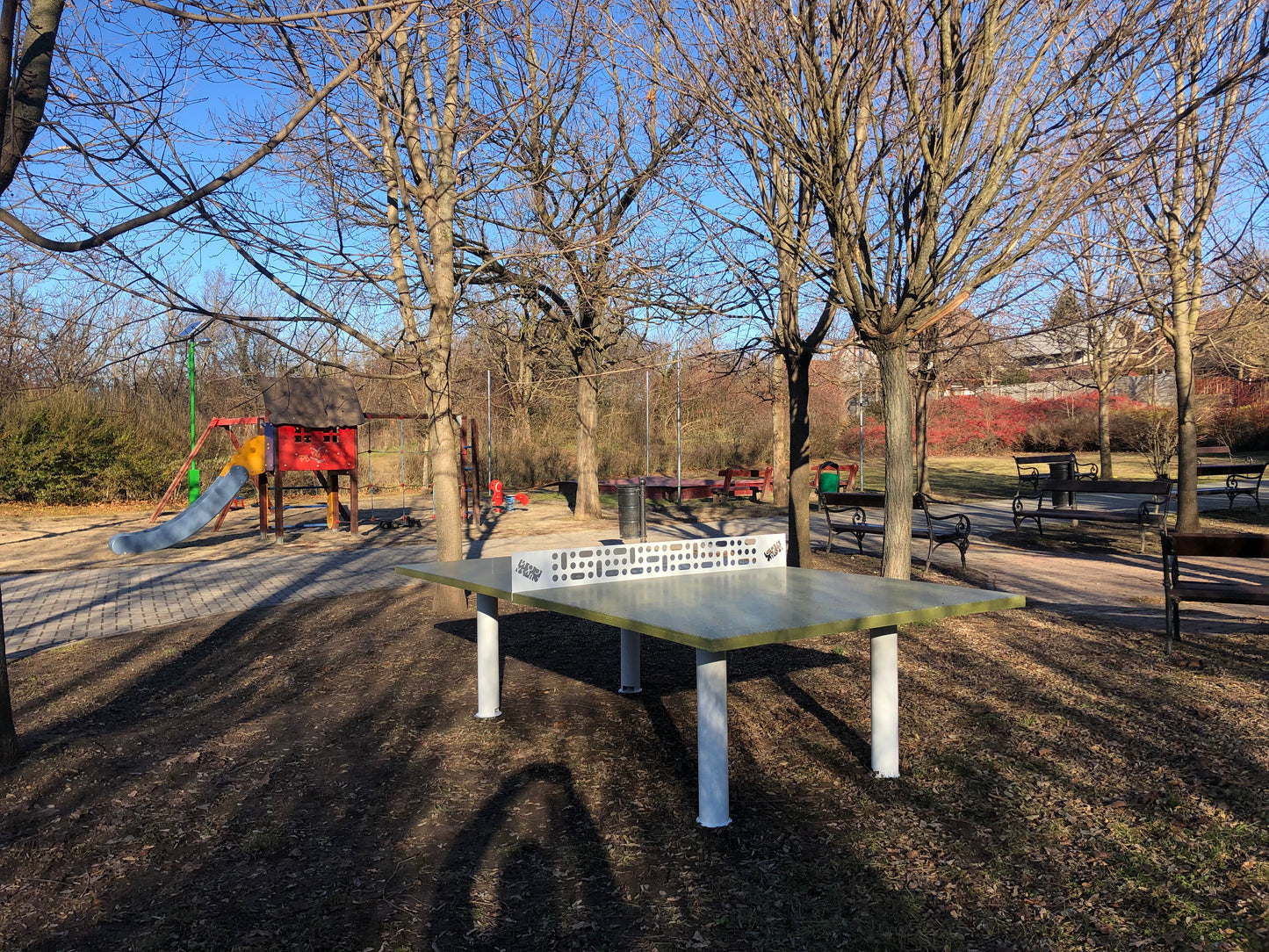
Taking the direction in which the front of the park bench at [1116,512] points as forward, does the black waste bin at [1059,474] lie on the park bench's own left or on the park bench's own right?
on the park bench's own right

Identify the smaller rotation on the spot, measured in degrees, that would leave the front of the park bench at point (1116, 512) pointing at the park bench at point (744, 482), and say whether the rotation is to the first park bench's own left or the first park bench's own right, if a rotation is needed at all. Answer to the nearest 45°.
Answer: approximately 90° to the first park bench's own right

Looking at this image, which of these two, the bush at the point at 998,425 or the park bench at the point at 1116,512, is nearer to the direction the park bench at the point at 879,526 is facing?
the park bench

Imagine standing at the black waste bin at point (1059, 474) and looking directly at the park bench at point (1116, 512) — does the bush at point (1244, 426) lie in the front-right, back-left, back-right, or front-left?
back-left

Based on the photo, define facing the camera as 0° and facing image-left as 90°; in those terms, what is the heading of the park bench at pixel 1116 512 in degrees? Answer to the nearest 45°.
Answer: approximately 45°

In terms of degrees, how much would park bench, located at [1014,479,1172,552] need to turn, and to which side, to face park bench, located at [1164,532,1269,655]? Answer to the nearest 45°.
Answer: approximately 45° to its left

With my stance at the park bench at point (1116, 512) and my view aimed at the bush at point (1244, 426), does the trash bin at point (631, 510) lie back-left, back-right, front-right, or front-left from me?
back-left
